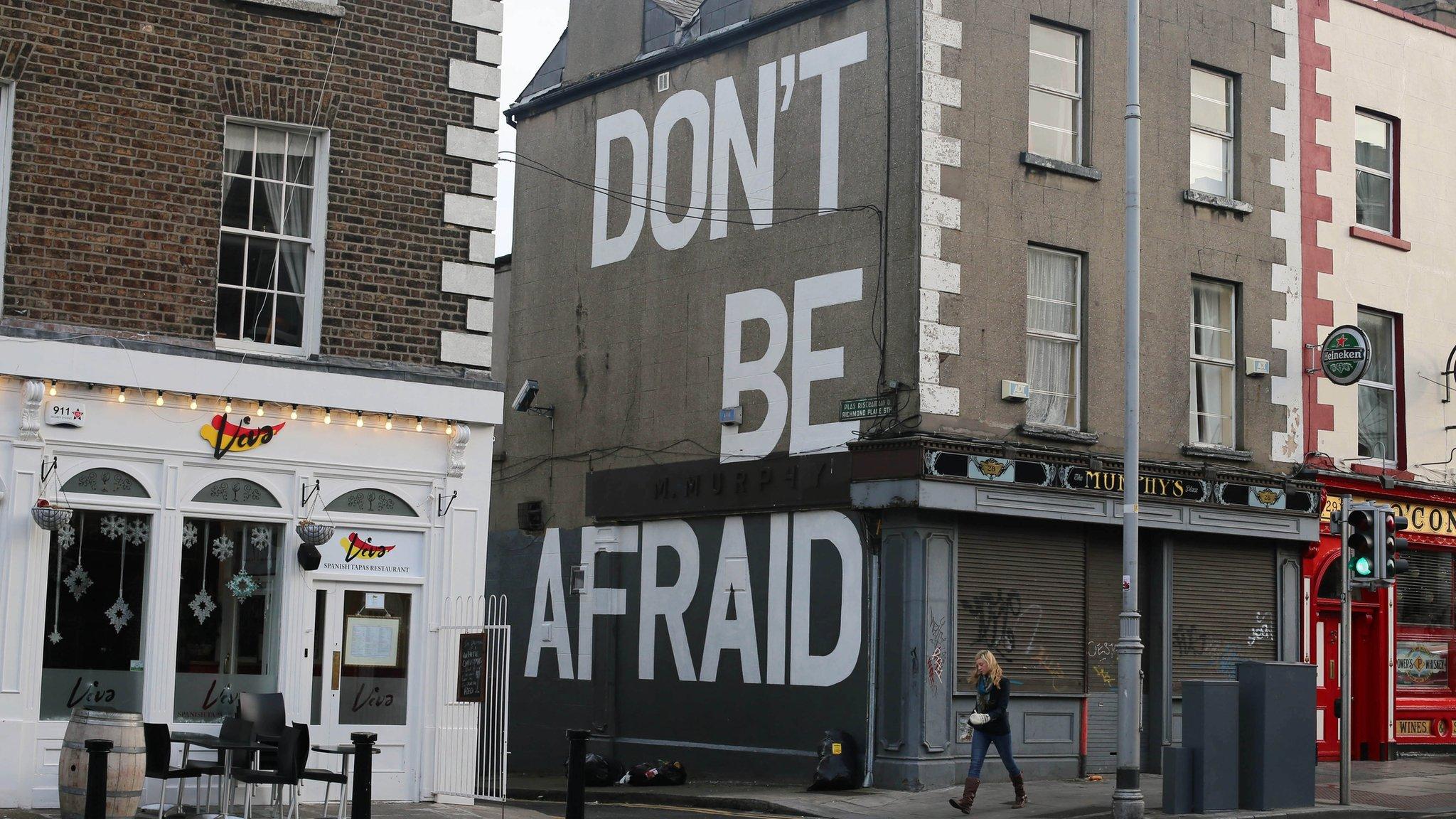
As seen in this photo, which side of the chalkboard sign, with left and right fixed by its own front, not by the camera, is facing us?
front

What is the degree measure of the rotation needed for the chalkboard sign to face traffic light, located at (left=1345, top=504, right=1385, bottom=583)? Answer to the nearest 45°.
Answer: approximately 90° to its left

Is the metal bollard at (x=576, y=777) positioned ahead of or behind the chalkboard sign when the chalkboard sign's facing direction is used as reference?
ahead

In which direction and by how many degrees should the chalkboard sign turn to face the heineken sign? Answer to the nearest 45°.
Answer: approximately 135° to its left

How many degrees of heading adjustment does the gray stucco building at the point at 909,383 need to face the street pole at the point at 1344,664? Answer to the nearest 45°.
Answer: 0° — it already faces it

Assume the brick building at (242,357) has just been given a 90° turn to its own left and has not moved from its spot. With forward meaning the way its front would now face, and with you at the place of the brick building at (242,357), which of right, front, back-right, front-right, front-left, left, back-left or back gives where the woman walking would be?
front

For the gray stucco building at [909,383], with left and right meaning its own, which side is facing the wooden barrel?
right

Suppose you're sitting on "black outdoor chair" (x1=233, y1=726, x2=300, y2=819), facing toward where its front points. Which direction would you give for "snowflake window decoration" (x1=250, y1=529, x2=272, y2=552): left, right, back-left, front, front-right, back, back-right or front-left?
right

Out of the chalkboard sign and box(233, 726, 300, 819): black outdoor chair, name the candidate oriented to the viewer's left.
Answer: the black outdoor chair

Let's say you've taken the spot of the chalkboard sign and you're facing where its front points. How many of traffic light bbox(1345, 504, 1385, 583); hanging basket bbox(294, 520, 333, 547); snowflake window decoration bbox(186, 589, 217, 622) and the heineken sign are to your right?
2

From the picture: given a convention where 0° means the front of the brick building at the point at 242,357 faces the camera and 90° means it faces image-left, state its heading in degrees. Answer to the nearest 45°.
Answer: approximately 0°

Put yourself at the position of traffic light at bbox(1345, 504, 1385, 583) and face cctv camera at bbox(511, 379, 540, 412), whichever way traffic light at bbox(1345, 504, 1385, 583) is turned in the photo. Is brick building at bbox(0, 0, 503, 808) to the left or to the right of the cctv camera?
left

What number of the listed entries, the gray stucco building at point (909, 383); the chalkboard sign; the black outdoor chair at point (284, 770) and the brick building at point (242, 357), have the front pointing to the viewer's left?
1

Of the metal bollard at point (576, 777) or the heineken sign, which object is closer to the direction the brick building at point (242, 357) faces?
the metal bollard
